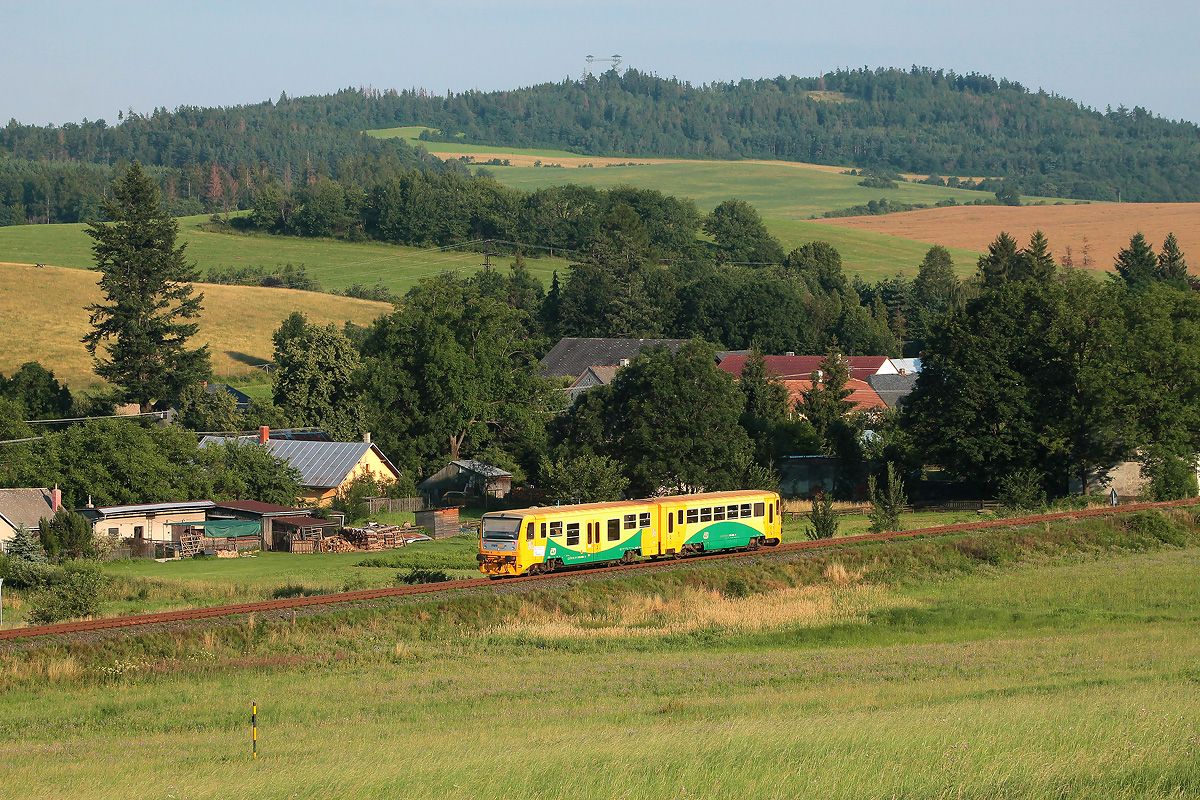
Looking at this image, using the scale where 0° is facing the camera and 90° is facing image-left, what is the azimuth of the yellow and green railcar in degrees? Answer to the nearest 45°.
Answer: approximately 45°

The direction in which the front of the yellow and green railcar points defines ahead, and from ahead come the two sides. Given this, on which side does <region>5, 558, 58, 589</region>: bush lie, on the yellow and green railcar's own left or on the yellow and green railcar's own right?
on the yellow and green railcar's own right

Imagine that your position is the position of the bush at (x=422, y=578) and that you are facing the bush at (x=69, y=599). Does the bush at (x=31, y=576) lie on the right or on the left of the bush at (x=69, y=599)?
right

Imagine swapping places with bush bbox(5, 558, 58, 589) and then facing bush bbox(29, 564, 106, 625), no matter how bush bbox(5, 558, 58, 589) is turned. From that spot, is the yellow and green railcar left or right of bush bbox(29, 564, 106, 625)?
left

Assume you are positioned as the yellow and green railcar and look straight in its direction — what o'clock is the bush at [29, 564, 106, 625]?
The bush is roughly at 1 o'clock from the yellow and green railcar.
